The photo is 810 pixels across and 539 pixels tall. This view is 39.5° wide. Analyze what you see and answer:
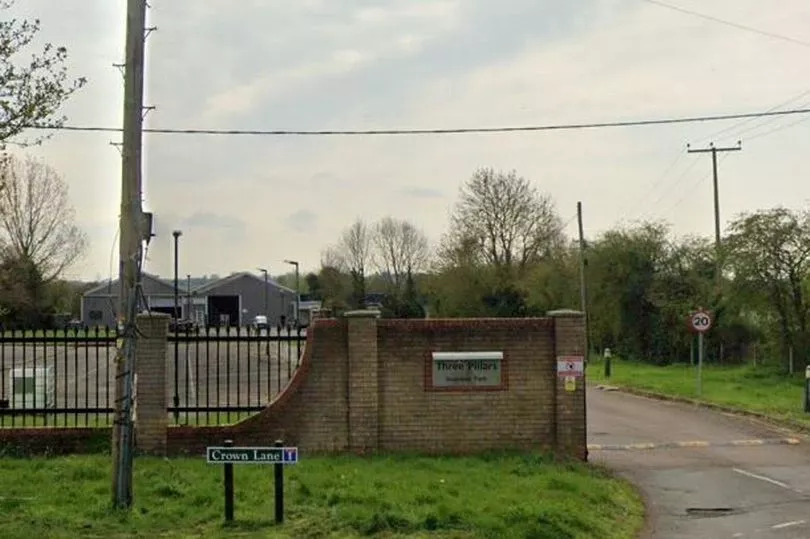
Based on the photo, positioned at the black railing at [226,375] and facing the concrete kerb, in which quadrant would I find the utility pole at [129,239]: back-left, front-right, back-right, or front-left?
back-right

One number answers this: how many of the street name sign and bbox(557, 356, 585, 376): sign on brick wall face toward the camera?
2

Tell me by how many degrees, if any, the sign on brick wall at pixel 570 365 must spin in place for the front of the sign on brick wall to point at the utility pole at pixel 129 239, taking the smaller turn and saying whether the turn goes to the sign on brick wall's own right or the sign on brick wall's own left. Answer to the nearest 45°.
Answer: approximately 45° to the sign on brick wall's own right

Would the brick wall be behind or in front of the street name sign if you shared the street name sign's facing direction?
behind

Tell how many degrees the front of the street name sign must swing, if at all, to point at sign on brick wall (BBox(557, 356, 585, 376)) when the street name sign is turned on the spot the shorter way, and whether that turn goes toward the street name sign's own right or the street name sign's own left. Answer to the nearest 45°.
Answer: approximately 135° to the street name sign's own left

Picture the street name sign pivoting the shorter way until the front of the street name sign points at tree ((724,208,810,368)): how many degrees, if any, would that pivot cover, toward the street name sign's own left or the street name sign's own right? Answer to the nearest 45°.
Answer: approximately 135° to the street name sign's own left

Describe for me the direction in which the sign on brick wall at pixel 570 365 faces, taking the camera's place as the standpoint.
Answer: facing the viewer

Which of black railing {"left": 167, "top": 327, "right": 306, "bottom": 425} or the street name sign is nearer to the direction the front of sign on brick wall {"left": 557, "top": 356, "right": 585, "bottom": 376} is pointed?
the street name sign

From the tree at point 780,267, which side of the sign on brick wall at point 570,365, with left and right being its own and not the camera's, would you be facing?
back

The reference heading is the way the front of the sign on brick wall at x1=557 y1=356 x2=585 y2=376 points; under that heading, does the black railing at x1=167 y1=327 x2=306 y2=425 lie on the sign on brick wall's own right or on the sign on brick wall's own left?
on the sign on brick wall's own right

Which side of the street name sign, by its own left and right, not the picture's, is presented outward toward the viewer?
front

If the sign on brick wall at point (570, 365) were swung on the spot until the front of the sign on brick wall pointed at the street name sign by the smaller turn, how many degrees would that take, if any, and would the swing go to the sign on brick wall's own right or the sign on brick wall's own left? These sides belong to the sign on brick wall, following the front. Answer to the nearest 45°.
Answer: approximately 45° to the sign on brick wall's own right

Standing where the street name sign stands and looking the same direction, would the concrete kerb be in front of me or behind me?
behind
